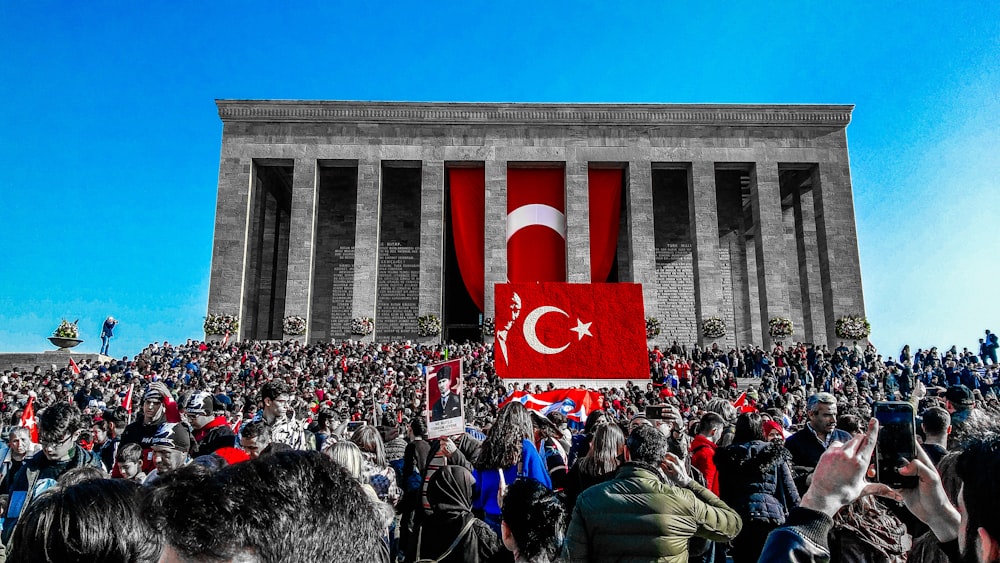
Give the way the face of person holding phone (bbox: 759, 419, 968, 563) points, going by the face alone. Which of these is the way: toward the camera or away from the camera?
away from the camera

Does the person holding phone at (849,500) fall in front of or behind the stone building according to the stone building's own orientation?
in front

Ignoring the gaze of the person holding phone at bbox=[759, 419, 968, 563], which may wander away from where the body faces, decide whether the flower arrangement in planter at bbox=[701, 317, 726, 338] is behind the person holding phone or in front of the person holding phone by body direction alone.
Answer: in front

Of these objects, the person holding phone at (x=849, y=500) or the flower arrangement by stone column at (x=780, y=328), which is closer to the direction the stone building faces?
the person holding phone

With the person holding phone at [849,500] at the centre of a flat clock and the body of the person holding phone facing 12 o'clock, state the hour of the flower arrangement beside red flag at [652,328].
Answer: The flower arrangement beside red flag is roughly at 1 o'clock from the person holding phone.

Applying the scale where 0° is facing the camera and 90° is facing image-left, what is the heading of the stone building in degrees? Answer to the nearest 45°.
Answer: approximately 0°

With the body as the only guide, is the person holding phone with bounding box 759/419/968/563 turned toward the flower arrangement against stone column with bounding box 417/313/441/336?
yes

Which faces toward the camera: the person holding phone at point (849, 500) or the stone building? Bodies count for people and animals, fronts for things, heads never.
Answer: the stone building

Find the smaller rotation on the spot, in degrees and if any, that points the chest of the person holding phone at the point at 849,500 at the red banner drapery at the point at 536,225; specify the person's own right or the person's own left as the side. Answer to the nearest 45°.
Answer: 0° — they already face it

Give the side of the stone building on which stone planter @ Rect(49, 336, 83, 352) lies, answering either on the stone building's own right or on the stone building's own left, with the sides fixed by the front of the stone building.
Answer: on the stone building's own right

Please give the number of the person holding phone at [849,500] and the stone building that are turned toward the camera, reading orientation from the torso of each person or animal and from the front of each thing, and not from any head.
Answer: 1

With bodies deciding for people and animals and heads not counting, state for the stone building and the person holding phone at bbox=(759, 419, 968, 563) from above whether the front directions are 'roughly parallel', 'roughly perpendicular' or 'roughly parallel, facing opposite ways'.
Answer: roughly parallel, facing opposite ways

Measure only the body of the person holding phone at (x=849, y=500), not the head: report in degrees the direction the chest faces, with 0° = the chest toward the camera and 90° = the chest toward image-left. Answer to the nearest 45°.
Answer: approximately 135°
